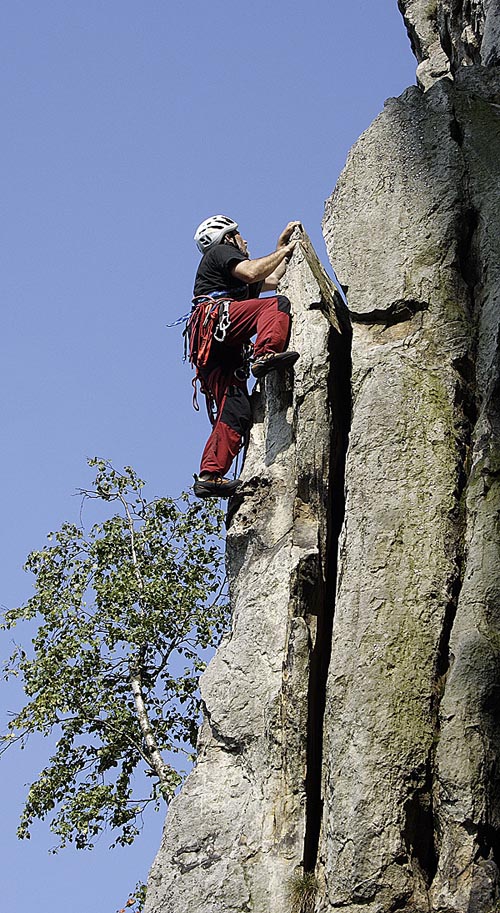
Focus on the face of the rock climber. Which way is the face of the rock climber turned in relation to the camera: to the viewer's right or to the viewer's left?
to the viewer's right

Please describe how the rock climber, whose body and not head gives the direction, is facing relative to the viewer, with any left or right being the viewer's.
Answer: facing to the right of the viewer
